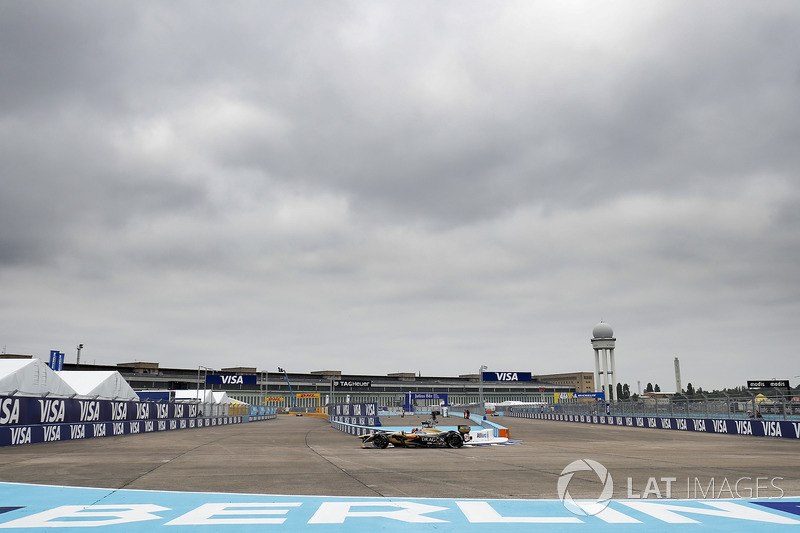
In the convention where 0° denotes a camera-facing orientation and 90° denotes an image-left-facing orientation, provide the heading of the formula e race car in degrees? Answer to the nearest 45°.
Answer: approximately 90°

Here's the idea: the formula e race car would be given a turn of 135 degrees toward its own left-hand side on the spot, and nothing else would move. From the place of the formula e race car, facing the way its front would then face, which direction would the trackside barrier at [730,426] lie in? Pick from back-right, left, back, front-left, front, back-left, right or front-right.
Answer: left

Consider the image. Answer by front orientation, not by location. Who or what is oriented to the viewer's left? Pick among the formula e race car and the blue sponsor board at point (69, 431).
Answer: the formula e race car

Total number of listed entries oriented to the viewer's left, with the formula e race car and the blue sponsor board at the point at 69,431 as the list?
1

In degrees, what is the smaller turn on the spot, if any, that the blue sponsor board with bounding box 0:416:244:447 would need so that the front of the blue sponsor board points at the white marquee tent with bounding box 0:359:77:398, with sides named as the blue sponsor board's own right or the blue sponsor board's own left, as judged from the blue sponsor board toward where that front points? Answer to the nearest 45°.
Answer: approximately 180°

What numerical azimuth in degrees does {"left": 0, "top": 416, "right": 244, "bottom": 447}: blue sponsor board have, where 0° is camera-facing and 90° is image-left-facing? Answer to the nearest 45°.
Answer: approximately 315°

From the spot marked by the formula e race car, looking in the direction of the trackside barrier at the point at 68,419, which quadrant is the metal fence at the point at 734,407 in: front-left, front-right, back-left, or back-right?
back-right

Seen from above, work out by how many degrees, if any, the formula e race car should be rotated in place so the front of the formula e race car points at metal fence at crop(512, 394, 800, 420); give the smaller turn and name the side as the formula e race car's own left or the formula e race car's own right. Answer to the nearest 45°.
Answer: approximately 135° to the formula e race car's own right

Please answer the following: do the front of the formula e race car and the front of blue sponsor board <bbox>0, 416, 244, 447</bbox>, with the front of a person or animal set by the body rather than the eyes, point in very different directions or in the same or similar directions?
very different directions

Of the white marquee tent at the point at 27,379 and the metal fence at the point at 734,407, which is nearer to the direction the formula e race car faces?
the white marquee tent
